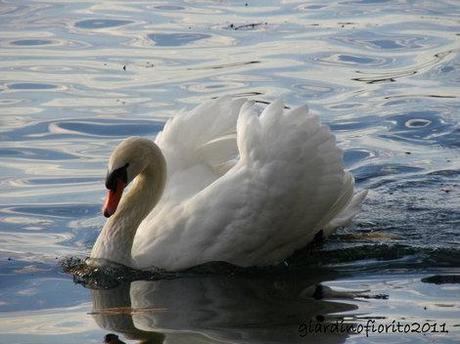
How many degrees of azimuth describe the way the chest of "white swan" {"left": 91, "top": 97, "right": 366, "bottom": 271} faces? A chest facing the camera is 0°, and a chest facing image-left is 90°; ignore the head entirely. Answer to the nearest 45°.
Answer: approximately 45°
